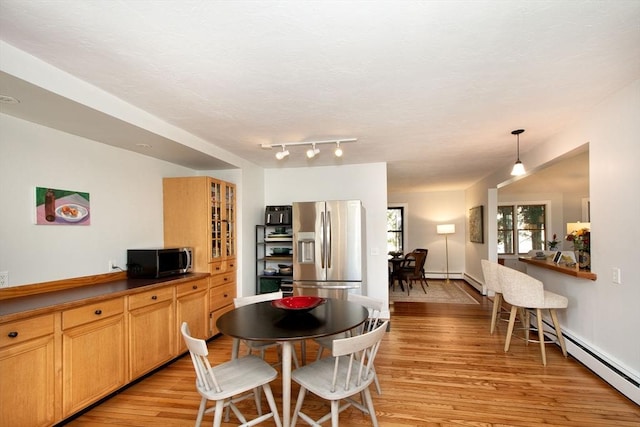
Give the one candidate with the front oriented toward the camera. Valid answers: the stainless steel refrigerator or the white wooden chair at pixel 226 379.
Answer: the stainless steel refrigerator

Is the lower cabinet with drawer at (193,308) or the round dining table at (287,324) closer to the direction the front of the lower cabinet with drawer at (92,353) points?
the round dining table

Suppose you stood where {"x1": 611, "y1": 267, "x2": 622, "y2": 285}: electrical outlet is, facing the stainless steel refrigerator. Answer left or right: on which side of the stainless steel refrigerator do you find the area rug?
right

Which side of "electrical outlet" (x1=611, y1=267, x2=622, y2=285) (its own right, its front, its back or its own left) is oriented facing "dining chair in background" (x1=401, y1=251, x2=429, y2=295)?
right

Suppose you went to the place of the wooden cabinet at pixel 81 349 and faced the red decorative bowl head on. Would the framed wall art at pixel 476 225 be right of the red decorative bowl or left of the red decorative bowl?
left

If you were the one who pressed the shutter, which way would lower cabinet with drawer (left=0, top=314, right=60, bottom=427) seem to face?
facing the viewer and to the right of the viewer

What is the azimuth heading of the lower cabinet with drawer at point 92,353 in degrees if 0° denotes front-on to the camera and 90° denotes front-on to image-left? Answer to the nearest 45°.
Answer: approximately 315°

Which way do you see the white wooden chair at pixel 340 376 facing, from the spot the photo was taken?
facing away from the viewer and to the left of the viewer

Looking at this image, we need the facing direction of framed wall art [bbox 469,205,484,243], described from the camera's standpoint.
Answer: facing the viewer and to the left of the viewer

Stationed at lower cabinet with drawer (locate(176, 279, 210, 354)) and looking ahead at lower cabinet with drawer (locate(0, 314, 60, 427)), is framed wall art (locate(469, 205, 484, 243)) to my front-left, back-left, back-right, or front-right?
back-left

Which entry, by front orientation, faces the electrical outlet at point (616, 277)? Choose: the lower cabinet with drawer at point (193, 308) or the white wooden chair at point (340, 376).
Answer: the lower cabinet with drawer

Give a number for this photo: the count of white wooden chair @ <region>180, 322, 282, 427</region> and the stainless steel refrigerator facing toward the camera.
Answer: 1

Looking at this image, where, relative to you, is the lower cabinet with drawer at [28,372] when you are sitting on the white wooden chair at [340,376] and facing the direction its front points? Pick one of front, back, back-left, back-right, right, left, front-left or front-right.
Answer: front-left

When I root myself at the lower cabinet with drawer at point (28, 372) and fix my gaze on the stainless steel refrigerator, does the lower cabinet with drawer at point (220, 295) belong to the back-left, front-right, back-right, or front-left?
front-left

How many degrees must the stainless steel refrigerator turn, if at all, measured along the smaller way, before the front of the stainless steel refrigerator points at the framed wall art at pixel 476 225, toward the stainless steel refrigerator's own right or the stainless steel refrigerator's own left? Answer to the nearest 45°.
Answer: approximately 135° to the stainless steel refrigerator's own left
